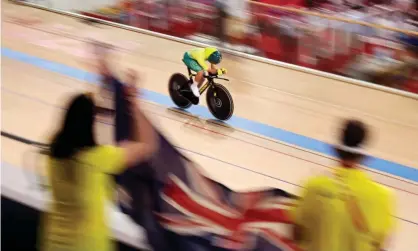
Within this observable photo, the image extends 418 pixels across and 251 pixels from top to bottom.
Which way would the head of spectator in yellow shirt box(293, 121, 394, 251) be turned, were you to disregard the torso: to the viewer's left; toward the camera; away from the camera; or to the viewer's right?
away from the camera

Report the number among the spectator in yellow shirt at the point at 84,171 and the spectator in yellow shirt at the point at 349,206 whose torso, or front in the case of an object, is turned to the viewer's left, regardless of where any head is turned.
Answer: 0

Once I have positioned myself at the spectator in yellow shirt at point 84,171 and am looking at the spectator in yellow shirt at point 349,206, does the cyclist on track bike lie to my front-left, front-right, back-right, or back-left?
front-left

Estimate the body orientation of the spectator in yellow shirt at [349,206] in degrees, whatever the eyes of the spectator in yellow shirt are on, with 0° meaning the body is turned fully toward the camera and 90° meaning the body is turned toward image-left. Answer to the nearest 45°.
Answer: approximately 180°

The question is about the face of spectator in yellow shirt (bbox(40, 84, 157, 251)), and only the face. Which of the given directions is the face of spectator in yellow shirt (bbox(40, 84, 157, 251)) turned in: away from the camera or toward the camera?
away from the camera

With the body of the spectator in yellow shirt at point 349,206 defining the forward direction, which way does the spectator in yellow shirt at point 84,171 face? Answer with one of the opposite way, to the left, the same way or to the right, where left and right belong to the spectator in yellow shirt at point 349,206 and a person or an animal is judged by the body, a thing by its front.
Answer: the same way

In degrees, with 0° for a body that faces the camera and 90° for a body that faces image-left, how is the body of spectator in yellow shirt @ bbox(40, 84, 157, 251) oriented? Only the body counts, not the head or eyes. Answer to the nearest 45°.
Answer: approximately 225°
